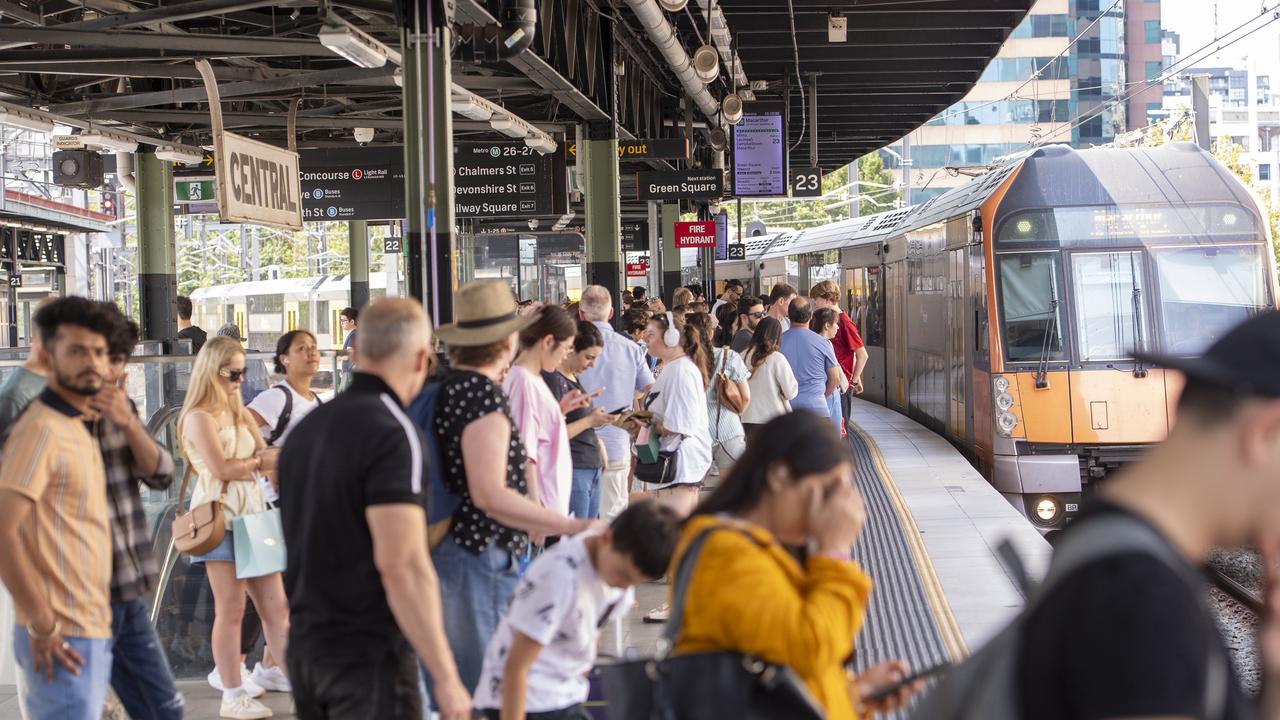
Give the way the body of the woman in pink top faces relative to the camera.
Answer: to the viewer's right

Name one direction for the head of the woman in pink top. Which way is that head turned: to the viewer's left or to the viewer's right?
to the viewer's right

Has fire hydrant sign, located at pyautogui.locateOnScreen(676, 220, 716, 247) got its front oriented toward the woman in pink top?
yes

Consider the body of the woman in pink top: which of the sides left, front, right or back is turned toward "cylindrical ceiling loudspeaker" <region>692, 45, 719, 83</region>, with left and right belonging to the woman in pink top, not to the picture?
left

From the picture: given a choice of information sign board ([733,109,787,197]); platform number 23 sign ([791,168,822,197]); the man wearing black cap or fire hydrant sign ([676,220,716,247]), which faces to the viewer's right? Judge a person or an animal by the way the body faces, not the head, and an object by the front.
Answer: the man wearing black cap

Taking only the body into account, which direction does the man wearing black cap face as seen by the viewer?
to the viewer's right

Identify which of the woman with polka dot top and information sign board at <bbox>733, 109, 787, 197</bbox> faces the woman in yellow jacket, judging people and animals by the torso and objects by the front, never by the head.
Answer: the information sign board

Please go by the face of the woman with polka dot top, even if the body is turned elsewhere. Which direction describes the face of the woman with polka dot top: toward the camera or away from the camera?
away from the camera

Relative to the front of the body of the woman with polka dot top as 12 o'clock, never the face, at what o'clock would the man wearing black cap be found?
The man wearing black cap is roughly at 4 o'clock from the woman with polka dot top.

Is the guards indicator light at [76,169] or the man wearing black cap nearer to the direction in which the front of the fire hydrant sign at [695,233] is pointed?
the man wearing black cap
